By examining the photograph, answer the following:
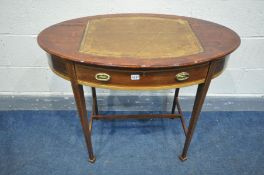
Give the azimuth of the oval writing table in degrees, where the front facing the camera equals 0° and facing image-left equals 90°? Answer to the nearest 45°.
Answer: approximately 0°
